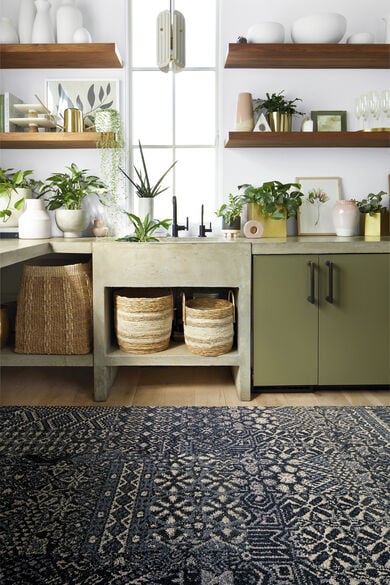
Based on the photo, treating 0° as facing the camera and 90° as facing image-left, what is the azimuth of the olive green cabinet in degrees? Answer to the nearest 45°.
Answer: approximately 0°

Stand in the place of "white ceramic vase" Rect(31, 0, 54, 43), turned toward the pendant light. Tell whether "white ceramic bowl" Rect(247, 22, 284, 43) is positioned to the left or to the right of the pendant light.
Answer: left

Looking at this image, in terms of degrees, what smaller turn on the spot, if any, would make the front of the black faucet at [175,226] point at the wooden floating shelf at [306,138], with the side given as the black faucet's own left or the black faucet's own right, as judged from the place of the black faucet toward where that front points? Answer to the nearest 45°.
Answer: approximately 90° to the black faucet's own left

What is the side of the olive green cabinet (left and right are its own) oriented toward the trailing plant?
right
